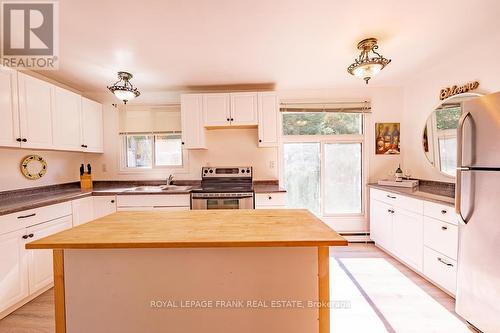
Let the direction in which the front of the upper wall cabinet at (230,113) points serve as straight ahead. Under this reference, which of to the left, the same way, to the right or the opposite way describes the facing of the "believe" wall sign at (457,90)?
to the right

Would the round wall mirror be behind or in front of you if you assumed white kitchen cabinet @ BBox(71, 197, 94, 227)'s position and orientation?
in front

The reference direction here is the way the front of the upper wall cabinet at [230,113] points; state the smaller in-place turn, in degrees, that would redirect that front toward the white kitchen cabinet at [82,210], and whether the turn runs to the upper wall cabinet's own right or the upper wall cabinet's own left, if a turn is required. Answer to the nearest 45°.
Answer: approximately 90° to the upper wall cabinet's own right

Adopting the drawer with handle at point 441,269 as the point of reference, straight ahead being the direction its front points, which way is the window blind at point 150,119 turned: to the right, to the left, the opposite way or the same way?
to the left

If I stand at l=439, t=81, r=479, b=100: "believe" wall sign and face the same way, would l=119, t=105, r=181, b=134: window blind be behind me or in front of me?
in front

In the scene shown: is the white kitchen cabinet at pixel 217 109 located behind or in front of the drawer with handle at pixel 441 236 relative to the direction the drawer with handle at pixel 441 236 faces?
in front

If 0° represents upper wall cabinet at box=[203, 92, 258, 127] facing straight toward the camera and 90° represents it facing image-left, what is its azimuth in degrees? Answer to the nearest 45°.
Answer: approximately 0°

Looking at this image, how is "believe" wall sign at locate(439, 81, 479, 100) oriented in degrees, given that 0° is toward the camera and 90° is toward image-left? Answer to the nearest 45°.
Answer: approximately 45°

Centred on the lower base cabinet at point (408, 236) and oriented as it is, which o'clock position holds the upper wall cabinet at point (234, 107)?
The upper wall cabinet is roughly at 1 o'clock from the lower base cabinet.

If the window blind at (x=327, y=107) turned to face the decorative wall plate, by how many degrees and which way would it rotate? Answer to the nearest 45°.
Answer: approximately 45° to its right

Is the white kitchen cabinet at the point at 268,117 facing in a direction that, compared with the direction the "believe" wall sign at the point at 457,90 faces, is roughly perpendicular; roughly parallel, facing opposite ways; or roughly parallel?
roughly perpendicular

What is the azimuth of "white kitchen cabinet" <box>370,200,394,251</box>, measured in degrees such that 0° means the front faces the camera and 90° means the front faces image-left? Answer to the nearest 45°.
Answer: approximately 45°

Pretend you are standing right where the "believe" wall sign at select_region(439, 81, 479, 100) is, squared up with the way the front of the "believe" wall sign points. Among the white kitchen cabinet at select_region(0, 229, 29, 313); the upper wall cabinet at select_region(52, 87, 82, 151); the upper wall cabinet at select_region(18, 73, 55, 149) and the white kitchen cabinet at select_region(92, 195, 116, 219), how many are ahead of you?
4

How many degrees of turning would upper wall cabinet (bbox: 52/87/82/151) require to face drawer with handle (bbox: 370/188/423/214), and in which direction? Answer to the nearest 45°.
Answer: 0° — it already faces it
